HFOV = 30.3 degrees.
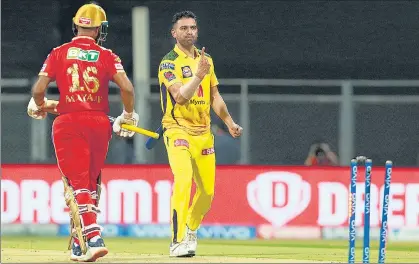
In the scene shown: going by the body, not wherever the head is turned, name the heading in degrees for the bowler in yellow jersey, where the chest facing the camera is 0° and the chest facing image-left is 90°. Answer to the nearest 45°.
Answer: approximately 315°
